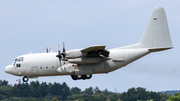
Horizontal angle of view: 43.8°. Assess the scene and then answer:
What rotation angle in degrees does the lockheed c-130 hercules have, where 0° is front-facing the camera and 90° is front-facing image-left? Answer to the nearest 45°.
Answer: approximately 90°
